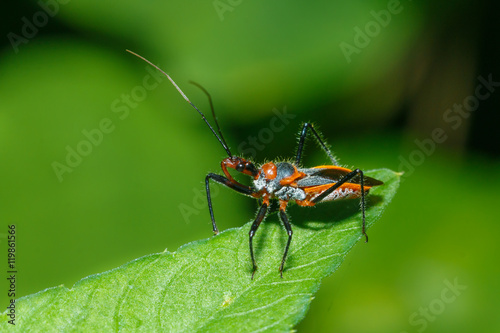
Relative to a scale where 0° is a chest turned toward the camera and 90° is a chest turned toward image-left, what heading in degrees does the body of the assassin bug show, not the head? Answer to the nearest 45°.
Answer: approximately 90°
